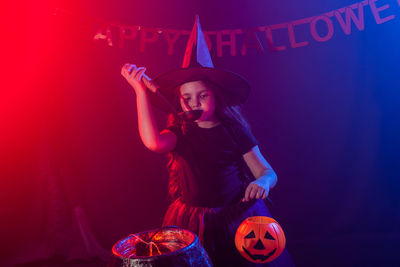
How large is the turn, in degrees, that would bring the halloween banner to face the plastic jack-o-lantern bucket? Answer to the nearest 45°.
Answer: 0° — it already faces it

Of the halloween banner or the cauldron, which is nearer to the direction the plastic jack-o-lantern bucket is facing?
the cauldron

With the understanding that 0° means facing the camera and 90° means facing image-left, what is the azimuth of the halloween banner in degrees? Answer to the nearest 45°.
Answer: approximately 0°

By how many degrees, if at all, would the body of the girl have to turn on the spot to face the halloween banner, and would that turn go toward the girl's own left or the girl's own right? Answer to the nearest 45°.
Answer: approximately 135° to the girl's own left

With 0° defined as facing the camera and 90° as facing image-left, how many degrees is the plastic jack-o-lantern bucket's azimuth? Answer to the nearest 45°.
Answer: approximately 0°
